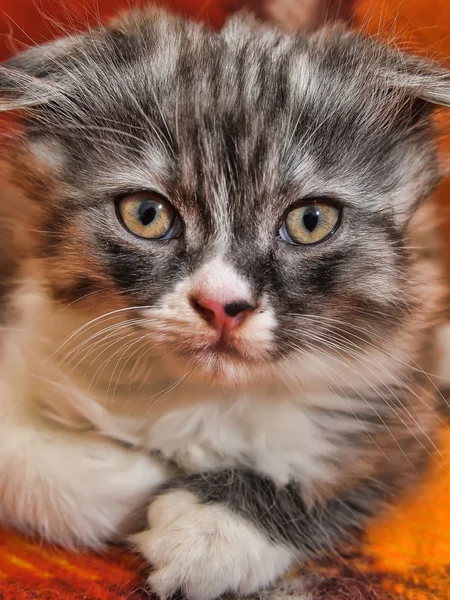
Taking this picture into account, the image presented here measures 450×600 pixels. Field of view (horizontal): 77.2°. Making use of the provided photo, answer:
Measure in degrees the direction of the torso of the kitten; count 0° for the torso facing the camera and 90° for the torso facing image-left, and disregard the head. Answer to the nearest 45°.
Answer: approximately 0°
